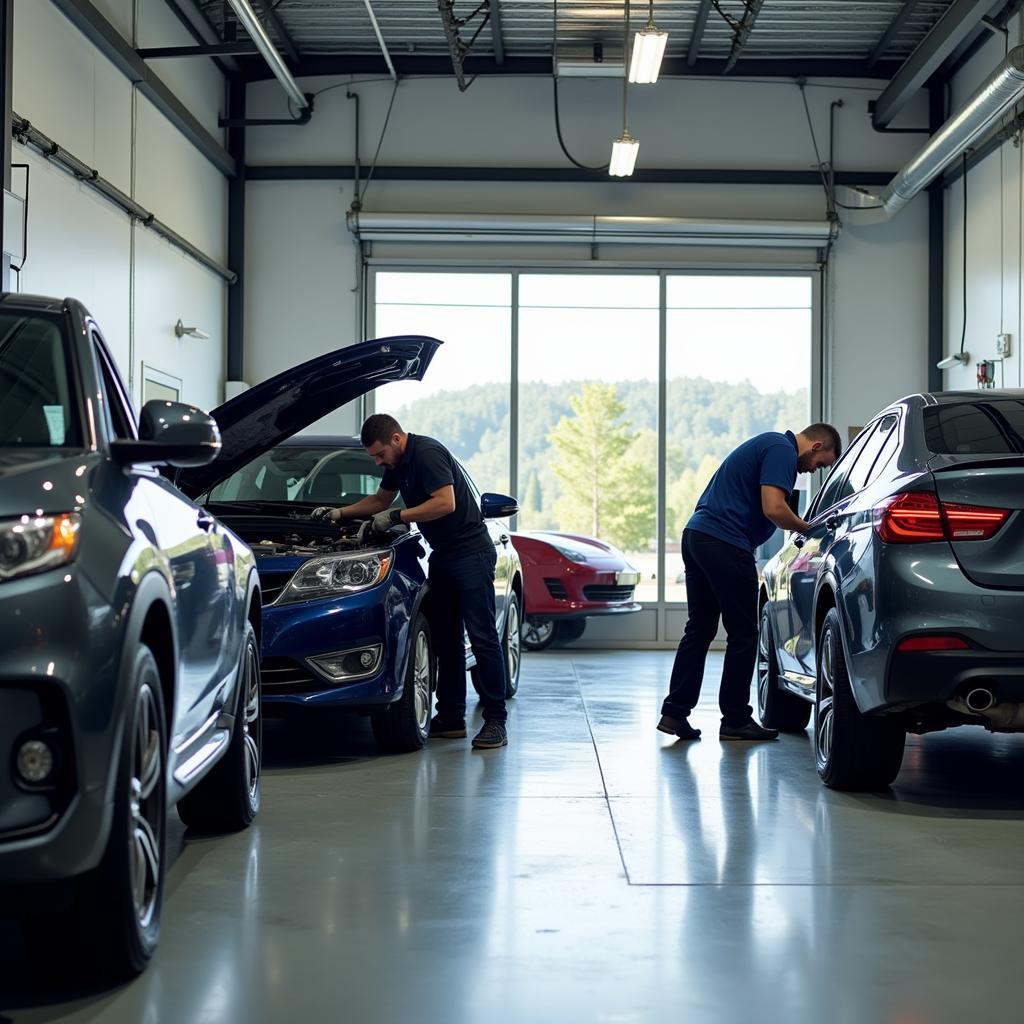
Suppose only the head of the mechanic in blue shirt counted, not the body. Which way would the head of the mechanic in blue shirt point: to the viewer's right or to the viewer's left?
to the viewer's right

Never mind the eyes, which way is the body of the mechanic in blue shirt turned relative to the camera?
to the viewer's right

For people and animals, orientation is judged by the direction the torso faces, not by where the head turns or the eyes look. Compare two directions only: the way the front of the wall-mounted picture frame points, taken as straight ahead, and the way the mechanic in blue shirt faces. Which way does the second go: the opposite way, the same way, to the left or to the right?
the same way

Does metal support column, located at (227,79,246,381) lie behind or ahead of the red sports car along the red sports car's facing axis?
behind

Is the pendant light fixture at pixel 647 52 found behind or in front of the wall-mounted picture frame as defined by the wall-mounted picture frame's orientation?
in front

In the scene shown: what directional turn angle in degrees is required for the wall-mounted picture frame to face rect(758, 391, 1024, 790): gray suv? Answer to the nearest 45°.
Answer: approximately 45° to its right

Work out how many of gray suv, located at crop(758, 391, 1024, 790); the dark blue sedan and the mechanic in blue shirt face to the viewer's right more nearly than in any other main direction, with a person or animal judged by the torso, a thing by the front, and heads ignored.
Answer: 1

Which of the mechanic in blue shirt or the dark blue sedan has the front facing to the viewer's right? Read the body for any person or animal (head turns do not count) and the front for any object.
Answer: the mechanic in blue shirt

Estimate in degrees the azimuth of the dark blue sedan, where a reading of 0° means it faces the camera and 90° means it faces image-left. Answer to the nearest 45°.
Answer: approximately 45°

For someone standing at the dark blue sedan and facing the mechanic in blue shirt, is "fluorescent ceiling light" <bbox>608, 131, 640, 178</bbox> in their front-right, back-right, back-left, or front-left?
front-left

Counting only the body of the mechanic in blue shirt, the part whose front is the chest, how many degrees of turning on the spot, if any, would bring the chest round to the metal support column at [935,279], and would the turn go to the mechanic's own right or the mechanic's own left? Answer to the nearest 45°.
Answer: approximately 90° to the mechanic's own left

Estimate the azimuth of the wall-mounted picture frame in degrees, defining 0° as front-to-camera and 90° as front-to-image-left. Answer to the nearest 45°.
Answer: approximately 315°

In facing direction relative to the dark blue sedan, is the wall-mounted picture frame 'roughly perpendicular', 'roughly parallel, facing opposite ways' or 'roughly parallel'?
roughly perpendicular

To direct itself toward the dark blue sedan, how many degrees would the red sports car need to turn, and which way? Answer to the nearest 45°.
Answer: approximately 45° to its right

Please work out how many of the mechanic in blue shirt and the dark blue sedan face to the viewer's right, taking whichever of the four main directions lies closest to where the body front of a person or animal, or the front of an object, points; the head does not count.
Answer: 1

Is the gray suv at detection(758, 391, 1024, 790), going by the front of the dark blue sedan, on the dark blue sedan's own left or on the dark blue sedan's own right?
on the dark blue sedan's own left

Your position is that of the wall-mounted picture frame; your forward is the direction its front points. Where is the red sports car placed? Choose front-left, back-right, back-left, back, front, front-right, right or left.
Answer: front-left

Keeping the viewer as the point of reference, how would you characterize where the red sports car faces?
facing the viewer and to the right of the viewer

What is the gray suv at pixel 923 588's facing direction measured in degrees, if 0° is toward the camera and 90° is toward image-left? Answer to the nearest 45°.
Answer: approximately 135°
